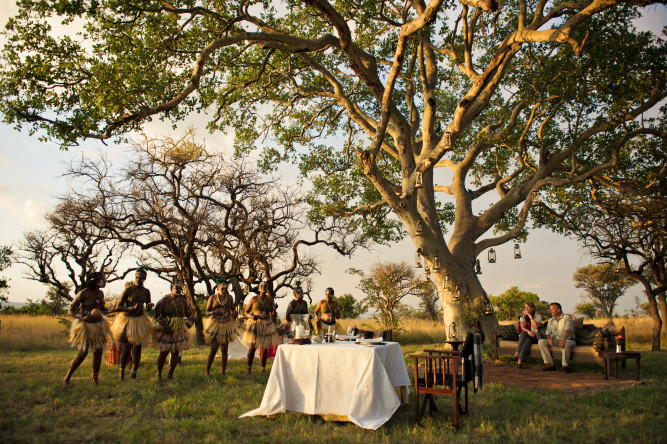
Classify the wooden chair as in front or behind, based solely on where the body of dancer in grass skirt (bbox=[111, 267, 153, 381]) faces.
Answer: in front

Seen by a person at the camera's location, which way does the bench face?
facing the viewer

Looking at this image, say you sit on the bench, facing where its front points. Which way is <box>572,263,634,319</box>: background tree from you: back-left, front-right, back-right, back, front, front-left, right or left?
back

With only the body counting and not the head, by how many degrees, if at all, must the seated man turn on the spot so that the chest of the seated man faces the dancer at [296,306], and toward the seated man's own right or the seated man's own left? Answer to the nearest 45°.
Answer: approximately 45° to the seated man's own right

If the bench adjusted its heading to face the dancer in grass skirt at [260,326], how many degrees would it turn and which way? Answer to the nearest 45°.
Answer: approximately 45° to its right

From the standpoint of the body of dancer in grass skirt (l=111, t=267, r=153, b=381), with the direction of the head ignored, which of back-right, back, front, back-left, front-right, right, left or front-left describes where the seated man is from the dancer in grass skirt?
left

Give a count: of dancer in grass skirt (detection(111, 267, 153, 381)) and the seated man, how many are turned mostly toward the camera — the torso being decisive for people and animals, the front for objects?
2

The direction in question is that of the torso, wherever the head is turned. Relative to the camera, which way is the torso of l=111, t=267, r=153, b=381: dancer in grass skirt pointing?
toward the camera

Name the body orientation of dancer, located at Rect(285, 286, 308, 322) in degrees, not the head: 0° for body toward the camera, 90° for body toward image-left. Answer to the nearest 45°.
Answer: approximately 315°

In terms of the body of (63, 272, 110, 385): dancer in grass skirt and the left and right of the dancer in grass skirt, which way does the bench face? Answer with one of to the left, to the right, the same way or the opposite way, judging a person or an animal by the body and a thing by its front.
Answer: to the right

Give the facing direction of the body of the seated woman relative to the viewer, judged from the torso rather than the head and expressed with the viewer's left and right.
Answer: facing the viewer and to the left of the viewer

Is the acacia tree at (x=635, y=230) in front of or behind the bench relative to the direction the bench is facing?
behind

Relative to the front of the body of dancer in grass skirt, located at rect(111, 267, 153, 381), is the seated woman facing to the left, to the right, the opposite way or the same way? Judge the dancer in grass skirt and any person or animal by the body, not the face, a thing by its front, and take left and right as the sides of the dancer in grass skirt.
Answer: to the right
